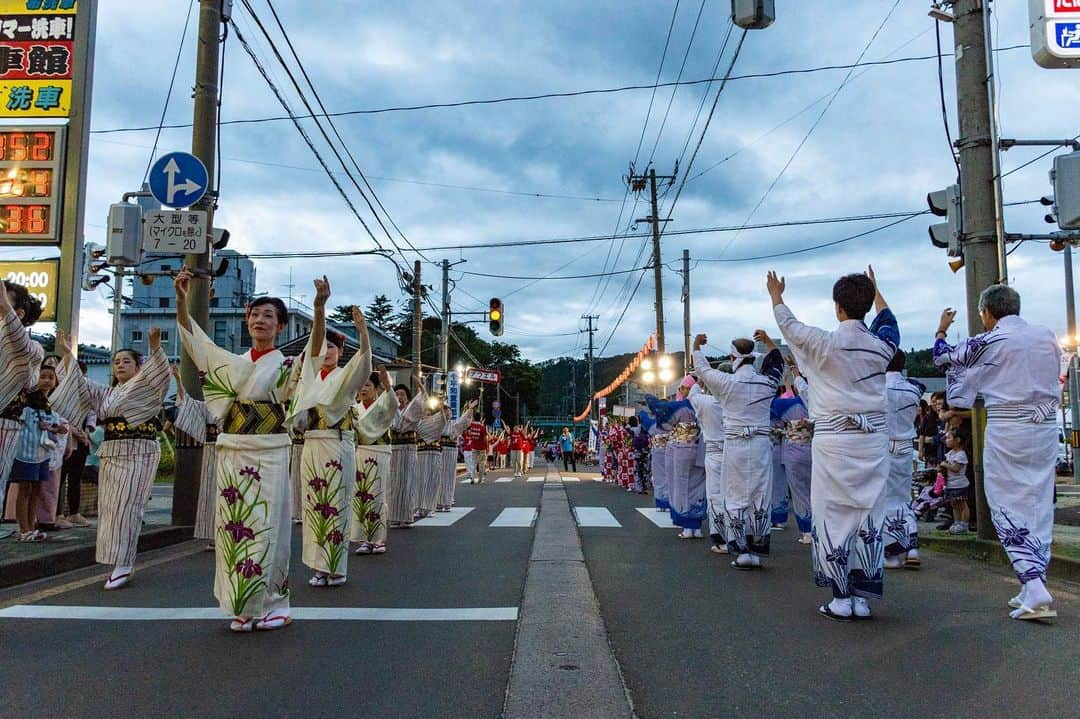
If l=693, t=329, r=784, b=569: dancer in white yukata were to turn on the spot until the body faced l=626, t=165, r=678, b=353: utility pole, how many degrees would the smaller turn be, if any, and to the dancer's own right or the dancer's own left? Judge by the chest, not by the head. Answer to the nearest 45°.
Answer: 0° — they already face it

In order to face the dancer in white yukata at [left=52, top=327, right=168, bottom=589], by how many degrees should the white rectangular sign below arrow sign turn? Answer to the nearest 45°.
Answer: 0° — it already faces them

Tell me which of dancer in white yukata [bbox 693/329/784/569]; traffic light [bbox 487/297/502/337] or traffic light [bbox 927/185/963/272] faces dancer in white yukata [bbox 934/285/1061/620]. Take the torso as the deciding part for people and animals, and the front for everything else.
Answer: traffic light [bbox 487/297/502/337]

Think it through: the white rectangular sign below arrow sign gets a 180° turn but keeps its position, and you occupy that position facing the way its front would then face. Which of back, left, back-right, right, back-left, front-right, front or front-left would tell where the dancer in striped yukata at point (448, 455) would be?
front-right

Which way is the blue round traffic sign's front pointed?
toward the camera

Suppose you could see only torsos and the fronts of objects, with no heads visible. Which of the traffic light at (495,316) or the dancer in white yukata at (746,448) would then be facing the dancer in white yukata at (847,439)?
the traffic light

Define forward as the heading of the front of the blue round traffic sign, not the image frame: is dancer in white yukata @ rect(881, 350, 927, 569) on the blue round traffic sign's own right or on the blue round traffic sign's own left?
on the blue round traffic sign's own left

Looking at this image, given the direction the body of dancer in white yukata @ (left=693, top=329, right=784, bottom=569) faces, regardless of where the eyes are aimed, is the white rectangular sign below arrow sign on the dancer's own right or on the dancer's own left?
on the dancer's own left

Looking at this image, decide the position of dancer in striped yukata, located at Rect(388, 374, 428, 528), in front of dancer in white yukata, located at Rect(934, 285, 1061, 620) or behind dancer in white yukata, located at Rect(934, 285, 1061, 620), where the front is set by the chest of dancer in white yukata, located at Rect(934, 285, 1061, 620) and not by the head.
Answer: in front

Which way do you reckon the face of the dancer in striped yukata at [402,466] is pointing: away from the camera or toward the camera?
toward the camera

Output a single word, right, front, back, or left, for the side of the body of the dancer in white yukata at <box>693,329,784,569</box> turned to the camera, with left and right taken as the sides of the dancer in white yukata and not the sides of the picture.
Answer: back

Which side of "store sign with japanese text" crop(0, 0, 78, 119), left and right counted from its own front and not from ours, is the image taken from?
front

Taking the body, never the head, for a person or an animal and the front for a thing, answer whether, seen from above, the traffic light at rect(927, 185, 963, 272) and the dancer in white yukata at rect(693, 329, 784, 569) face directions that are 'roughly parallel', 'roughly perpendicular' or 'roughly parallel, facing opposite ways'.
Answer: roughly perpendicular

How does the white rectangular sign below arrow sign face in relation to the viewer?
toward the camera

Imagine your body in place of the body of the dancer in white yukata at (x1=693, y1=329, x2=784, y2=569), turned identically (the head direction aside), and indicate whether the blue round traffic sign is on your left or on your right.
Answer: on your left
